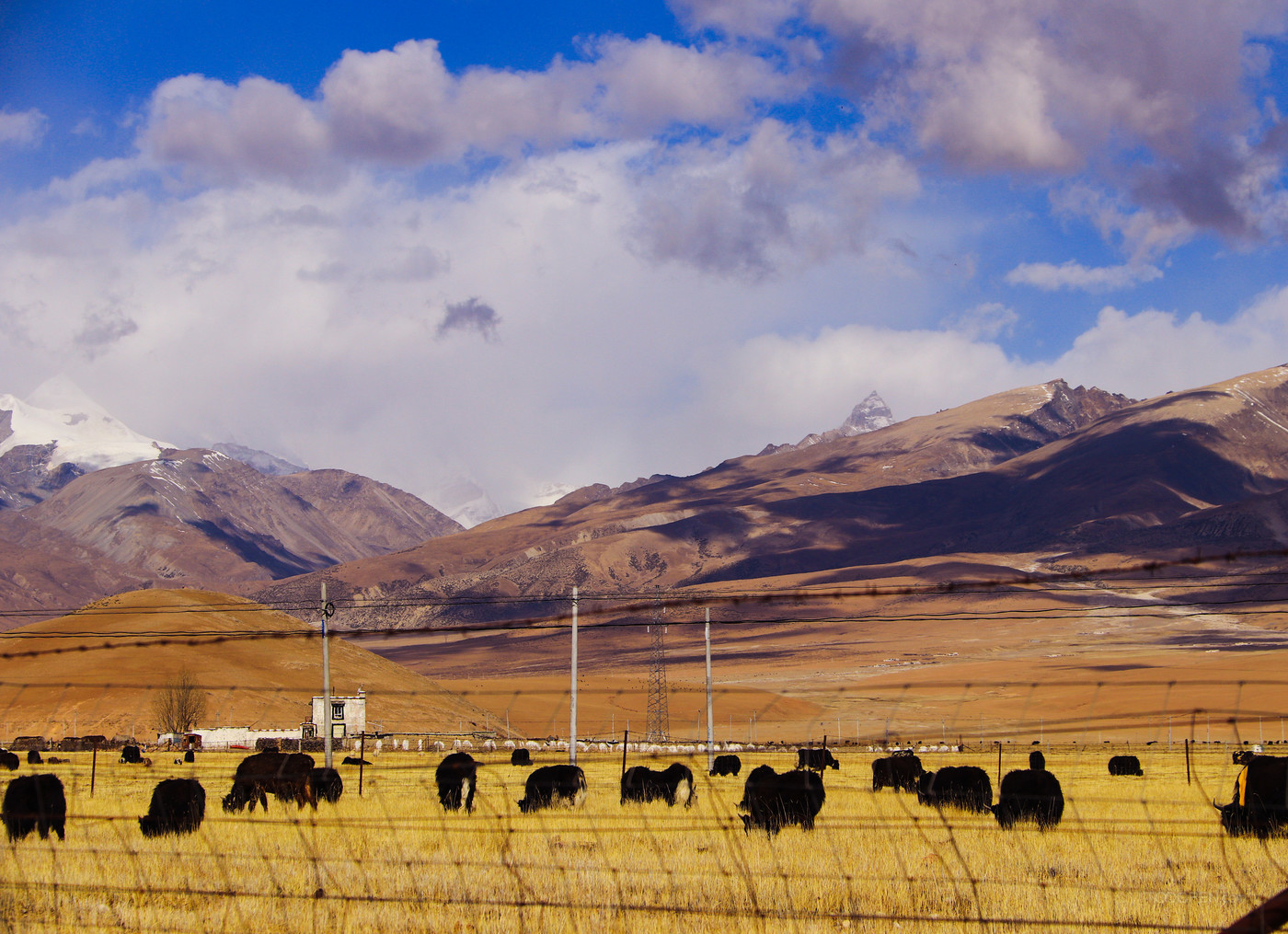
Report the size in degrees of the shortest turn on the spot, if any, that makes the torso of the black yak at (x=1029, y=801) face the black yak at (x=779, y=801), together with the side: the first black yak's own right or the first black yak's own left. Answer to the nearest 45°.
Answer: approximately 45° to the first black yak's own left

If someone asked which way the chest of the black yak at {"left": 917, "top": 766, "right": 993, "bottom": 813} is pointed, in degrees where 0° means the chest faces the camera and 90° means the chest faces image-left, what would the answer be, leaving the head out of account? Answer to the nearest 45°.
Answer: approximately 90°

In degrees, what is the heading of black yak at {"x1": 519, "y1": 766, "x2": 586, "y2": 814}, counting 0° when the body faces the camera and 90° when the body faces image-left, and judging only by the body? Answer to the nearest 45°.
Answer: approximately 90°

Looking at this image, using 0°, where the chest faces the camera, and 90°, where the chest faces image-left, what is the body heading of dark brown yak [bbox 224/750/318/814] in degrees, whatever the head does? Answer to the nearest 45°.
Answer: approximately 90°

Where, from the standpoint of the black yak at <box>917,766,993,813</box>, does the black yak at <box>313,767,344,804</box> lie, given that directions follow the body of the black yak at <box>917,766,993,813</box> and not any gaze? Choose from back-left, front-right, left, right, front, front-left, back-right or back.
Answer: front

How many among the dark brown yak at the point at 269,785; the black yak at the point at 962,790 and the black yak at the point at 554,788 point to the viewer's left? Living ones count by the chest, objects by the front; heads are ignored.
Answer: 3

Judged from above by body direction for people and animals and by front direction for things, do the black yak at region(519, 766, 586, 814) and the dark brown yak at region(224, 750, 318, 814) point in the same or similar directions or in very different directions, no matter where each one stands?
same or similar directions

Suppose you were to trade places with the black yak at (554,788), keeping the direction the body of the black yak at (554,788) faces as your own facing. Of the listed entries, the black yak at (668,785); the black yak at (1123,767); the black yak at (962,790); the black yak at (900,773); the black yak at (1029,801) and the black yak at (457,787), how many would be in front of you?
1

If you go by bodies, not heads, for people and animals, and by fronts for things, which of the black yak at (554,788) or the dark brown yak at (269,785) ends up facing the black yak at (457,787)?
the black yak at (554,788)
